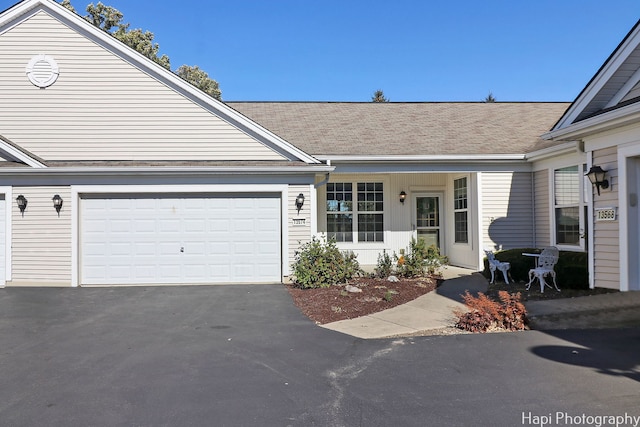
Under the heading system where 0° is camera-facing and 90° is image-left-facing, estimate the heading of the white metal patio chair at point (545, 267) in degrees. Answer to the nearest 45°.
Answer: approximately 45°

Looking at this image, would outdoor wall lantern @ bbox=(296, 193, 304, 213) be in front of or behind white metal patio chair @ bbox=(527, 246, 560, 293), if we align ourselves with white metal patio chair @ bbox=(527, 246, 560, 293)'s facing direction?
in front

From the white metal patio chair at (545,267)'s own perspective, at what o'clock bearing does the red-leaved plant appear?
The red-leaved plant is roughly at 11 o'clock from the white metal patio chair.

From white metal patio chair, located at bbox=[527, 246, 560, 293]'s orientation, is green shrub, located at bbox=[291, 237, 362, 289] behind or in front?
in front

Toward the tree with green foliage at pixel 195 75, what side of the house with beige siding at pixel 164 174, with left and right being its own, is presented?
back

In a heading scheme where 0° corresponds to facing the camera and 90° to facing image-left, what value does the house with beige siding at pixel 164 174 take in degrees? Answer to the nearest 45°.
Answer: approximately 0°
